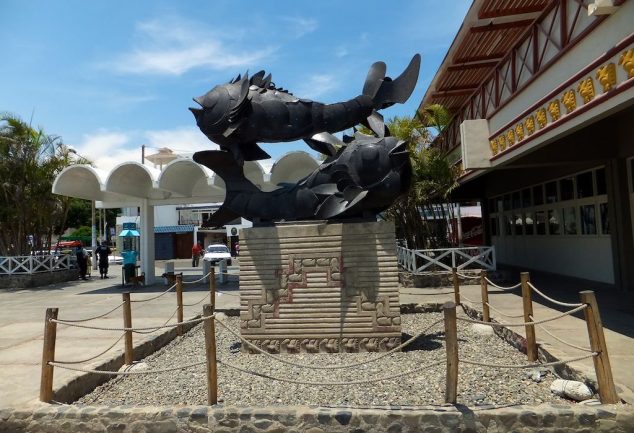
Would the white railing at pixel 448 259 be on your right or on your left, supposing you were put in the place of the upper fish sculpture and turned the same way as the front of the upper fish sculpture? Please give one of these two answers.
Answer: on your right

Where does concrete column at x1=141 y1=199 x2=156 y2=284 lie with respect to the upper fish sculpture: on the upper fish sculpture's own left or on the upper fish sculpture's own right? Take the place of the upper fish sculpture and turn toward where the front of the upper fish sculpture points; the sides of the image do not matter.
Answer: on the upper fish sculpture's own right

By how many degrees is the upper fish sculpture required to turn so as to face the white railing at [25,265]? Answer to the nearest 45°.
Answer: approximately 45° to its right

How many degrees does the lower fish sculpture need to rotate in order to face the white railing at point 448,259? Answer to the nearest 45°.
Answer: approximately 45° to its left

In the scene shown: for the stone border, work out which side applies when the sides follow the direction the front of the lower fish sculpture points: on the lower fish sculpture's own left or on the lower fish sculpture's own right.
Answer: on the lower fish sculpture's own right

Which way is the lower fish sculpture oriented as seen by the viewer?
to the viewer's right

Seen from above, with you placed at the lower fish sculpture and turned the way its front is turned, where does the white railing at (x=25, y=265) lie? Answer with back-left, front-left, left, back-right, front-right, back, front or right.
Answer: back-left

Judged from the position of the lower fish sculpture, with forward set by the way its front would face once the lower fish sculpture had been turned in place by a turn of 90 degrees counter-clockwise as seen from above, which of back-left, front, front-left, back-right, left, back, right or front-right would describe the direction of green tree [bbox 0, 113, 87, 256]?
front-left

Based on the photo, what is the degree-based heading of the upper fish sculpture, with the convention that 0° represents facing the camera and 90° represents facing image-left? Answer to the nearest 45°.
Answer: approximately 90°
